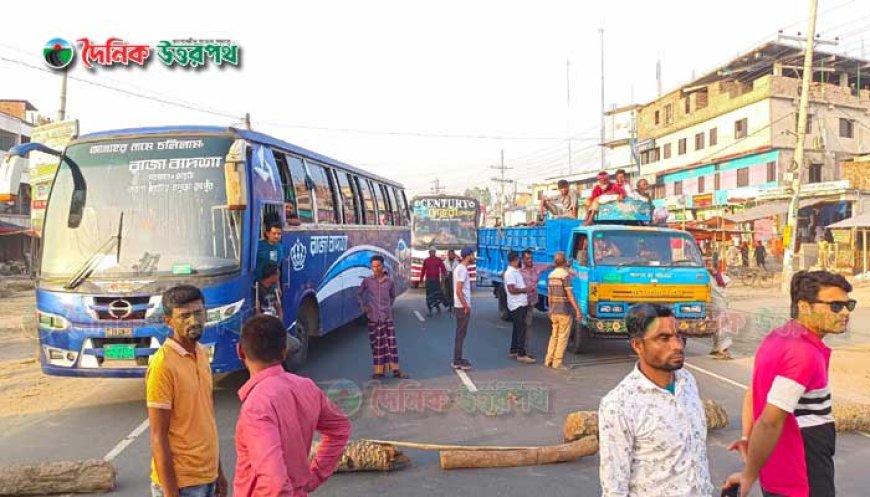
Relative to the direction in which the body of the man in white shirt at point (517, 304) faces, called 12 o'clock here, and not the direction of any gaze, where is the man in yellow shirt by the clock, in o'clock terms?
The man in yellow shirt is roughly at 4 o'clock from the man in white shirt.

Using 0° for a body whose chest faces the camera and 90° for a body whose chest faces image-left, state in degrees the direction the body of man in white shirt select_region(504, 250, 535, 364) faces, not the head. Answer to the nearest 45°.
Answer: approximately 315°

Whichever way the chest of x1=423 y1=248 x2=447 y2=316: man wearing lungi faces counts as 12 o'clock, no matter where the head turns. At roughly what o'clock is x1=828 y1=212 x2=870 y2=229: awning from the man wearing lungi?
The awning is roughly at 8 o'clock from the man wearing lungi.
